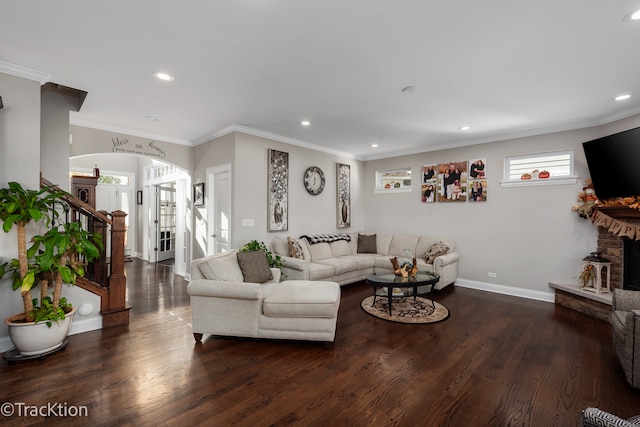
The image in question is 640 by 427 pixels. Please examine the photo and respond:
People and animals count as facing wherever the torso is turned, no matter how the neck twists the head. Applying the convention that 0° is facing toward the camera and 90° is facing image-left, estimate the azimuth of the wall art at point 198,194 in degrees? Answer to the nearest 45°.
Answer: approximately 45°

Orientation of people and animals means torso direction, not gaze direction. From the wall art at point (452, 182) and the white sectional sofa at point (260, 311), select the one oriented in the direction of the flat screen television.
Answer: the white sectional sofa

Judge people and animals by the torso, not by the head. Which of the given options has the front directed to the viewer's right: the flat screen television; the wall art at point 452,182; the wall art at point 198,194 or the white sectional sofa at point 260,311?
the white sectional sofa

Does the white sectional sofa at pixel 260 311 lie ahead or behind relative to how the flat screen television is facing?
ahead

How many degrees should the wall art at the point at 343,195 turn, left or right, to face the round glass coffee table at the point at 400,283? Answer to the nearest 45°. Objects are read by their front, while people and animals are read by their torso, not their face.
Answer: approximately 45° to its right

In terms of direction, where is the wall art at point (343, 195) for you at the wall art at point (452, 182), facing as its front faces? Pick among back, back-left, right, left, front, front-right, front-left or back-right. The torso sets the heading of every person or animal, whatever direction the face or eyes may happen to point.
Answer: front-right

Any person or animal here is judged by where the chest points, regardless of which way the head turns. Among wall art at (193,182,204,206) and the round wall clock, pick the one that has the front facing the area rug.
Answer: the round wall clock

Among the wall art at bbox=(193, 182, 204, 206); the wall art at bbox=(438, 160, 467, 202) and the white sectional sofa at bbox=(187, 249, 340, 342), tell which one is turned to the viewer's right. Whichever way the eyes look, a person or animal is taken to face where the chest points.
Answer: the white sectional sofa

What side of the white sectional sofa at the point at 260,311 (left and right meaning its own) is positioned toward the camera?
right

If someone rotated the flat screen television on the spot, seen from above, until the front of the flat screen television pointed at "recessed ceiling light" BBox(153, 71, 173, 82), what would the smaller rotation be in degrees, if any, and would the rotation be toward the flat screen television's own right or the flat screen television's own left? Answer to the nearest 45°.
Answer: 0° — it already faces it
